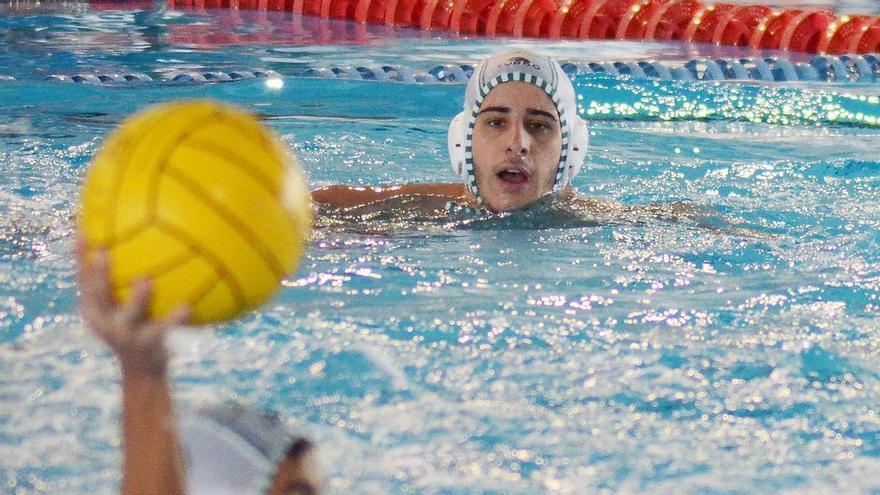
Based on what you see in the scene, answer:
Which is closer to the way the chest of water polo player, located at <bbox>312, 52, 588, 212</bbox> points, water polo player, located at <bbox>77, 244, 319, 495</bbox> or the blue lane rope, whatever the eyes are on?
the water polo player

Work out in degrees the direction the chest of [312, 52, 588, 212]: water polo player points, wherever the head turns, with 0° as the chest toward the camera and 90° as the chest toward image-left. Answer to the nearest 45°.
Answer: approximately 0°

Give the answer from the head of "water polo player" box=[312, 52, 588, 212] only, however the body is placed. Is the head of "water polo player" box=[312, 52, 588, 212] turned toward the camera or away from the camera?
toward the camera

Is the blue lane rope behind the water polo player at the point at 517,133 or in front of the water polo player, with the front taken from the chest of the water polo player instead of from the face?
behind

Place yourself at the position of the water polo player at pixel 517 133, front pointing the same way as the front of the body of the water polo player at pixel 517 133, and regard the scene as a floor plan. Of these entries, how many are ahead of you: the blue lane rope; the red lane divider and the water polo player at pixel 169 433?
1

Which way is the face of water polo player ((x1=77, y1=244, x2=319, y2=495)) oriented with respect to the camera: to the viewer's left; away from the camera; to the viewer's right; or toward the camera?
away from the camera

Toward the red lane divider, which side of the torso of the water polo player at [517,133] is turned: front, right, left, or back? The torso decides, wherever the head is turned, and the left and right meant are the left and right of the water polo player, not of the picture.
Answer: back
